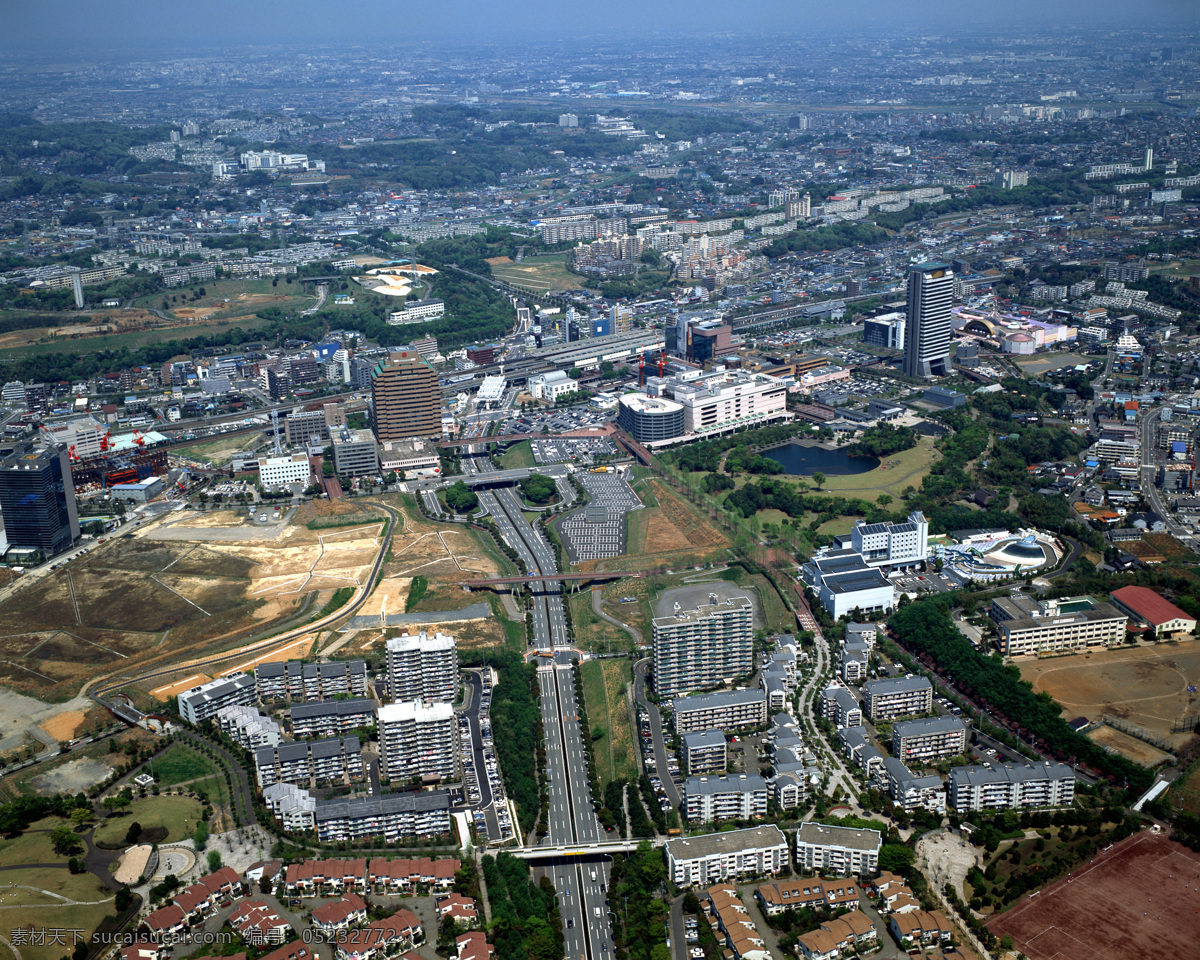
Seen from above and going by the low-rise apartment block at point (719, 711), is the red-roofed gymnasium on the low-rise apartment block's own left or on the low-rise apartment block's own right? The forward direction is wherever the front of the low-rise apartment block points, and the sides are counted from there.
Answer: on the low-rise apartment block's own left

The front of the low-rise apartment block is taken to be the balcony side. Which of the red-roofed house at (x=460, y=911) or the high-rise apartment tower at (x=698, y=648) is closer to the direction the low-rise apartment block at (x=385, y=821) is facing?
the red-roofed house

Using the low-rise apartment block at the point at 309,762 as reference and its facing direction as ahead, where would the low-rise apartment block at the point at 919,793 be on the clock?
the low-rise apartment block at the point at 919,793 is roughly at 10 o'clock from the low-rise apartment block at the point at 309,762.

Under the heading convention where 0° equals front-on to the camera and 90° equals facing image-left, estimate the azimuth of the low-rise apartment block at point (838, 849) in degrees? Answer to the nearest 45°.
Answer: approximately 0°

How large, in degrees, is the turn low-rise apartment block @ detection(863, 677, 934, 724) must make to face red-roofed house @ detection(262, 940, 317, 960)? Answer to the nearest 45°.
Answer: approximately 45° to its right

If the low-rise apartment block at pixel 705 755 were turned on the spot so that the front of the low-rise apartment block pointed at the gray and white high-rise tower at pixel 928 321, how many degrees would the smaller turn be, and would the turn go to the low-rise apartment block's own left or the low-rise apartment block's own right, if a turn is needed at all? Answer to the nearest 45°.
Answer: approximately 180°

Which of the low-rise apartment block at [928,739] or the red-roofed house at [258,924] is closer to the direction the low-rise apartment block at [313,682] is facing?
the red-roofed house

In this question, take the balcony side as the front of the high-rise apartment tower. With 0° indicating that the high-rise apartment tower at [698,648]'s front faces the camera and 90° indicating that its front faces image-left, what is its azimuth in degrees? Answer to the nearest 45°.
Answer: approximately 0°

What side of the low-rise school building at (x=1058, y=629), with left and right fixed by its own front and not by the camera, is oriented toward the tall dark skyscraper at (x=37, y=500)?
right

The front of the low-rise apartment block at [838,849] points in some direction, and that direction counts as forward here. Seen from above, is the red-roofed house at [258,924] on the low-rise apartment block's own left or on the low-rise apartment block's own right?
on the low-rise apartment block's own right

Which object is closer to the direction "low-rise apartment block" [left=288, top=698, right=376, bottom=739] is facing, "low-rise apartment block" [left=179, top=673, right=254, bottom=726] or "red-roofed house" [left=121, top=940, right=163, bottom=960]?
the red-roofed house
